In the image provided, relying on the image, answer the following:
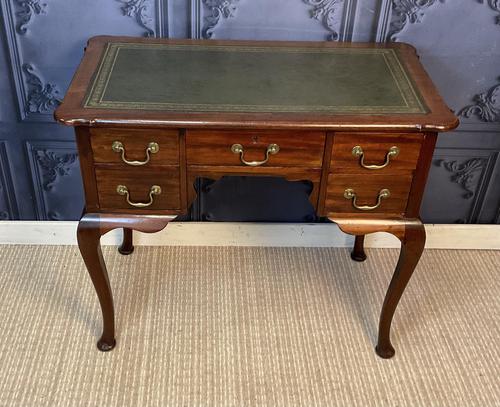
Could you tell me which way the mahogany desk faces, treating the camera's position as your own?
facing the viewer
